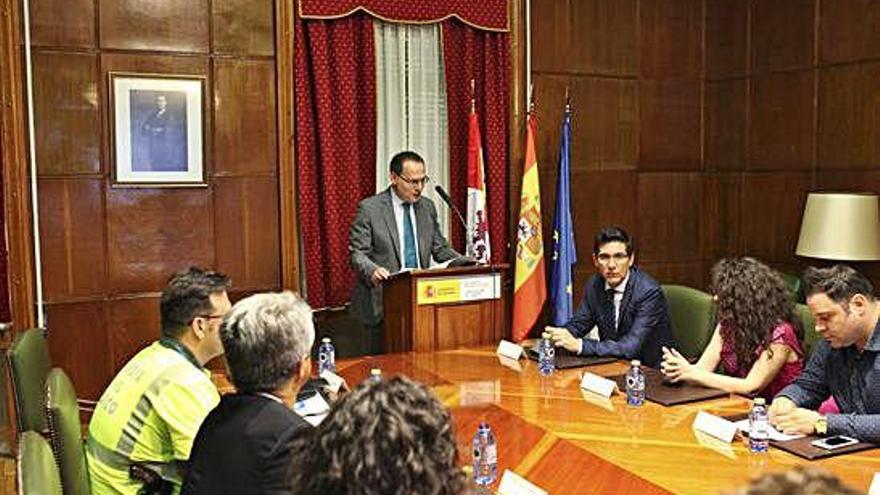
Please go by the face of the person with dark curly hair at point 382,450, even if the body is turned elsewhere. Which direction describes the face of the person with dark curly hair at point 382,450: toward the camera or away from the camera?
away from the camera

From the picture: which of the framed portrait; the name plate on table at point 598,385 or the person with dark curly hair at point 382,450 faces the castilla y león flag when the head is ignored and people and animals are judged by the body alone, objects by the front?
the person with dark curly hair

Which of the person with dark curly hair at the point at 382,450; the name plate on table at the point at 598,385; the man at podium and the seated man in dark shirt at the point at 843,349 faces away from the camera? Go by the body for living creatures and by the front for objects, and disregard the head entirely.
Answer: the person with dark curly hair

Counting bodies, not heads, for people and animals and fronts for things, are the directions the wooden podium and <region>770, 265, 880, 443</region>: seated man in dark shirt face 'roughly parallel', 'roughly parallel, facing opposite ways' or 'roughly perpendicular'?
roughly perpendicular

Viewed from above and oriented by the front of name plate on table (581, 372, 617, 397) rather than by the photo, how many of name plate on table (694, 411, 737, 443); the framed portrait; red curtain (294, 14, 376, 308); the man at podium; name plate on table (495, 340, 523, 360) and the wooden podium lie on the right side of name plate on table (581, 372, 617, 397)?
5

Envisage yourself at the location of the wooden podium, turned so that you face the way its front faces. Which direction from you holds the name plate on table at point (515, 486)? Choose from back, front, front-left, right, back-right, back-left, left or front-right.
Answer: front-right

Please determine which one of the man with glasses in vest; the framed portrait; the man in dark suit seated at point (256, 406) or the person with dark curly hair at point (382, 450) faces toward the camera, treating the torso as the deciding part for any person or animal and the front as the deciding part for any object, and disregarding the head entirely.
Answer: the framed portrait

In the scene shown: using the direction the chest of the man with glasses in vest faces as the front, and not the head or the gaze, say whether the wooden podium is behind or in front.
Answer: in front

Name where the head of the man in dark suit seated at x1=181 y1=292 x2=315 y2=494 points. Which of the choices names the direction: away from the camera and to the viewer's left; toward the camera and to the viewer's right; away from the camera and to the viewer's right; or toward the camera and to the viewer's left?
away from the camera and to the viewer's right

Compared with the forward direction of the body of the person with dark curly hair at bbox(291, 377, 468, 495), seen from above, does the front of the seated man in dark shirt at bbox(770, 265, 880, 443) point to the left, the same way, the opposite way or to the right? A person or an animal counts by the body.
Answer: to the left

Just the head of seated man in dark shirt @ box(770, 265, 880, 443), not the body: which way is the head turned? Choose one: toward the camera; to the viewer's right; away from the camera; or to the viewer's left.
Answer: to the viewer's left

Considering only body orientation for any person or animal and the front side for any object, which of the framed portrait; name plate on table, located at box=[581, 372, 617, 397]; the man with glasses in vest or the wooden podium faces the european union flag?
the man with glasses in vest

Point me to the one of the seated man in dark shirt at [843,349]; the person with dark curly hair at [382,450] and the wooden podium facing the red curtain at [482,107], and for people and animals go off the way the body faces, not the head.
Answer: the person with dark curly hair

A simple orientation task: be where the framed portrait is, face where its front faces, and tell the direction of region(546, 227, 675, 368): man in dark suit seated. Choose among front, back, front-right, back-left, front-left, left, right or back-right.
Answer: front-left

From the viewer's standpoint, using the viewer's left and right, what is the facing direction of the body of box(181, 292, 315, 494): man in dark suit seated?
facing away from the viewer and to the right of the viewer
